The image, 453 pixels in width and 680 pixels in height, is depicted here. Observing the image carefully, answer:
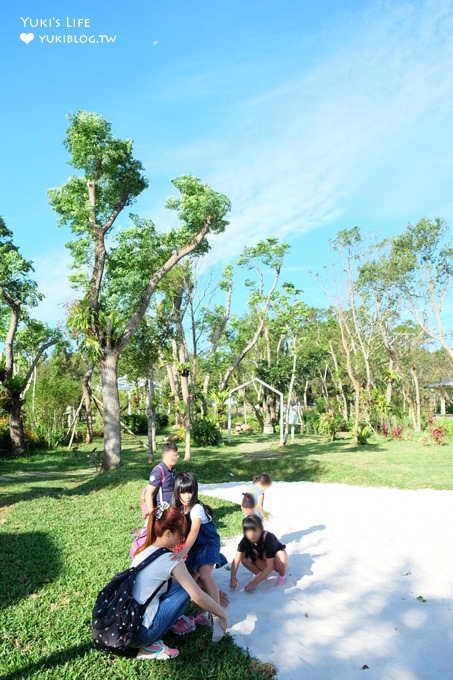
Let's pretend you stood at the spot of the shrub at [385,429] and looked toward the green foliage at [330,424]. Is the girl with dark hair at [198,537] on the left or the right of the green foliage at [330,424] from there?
left

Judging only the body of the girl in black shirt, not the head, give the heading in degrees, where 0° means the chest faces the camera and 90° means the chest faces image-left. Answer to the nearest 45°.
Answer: approximately 45°

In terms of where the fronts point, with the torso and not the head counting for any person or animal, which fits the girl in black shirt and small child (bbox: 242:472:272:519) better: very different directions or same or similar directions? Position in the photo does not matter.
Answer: same or similar directions

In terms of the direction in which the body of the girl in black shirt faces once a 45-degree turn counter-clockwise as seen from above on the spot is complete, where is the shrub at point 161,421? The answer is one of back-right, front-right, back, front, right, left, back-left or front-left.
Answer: back

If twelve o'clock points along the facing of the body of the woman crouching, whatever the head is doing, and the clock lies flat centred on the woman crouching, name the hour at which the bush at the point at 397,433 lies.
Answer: The bush is roughly at 10 o'clock from the woman crouching.

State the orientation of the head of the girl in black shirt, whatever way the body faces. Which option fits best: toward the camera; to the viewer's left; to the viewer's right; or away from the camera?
toward the camera

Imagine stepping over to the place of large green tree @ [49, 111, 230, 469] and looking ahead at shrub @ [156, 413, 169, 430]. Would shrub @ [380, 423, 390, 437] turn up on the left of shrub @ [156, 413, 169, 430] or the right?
right

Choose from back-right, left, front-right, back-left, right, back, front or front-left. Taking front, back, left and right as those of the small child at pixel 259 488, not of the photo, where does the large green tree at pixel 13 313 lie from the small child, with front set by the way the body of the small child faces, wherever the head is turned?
right

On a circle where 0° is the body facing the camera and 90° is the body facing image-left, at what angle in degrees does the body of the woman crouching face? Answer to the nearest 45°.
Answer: approximately 270°

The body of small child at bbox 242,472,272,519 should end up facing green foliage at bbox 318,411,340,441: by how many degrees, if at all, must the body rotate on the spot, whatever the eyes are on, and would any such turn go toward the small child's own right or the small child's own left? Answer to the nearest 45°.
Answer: approximately 90° to the small child's own left

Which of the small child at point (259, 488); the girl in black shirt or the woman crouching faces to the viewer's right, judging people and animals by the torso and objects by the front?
the woman crouching
